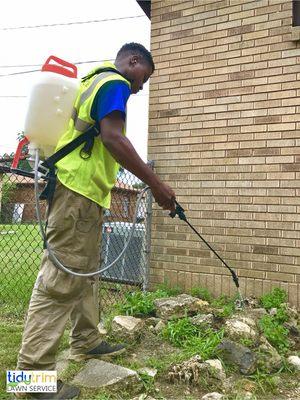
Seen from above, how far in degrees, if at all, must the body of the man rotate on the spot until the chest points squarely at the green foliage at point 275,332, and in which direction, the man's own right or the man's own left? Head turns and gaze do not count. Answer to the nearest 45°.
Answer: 0° — they already face it

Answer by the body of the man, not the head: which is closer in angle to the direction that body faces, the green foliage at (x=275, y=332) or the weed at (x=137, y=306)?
the green foliage

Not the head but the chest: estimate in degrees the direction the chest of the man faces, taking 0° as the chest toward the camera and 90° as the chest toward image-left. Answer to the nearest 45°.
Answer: approximately 270°

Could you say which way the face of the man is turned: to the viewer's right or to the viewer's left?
to the viewer's right

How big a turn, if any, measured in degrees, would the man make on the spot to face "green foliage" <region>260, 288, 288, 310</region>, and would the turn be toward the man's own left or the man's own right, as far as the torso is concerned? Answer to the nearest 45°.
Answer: approximately 45° to the man's own left

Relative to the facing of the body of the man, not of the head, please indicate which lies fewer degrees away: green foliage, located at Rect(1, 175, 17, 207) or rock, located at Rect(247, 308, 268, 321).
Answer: the rock

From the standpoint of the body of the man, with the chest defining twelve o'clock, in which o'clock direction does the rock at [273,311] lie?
The rock is roughly at 11 o'clock from the man.

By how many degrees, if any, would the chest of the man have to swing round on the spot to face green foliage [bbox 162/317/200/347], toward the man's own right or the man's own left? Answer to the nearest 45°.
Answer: approximately 45° to the man's own left
